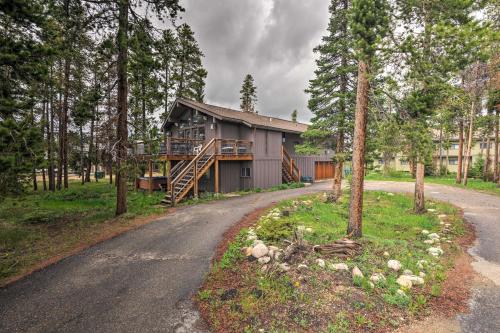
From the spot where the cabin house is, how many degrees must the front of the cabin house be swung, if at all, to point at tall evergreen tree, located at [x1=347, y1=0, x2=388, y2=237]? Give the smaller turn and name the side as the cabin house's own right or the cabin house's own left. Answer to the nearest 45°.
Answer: approximately 45° to the cabin house's own left

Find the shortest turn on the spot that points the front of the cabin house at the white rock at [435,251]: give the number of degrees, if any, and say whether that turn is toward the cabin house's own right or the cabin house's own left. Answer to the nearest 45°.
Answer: approximately 90° to the cabin house's own left

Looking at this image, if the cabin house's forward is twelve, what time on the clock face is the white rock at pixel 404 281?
The white rock is roughly at 10 o'clock from the cabin house.

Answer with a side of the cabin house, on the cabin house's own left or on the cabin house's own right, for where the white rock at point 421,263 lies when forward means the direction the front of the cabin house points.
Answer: on the cabin house's own left

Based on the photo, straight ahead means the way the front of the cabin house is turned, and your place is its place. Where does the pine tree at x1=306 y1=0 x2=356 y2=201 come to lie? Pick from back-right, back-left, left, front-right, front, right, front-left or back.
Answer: left

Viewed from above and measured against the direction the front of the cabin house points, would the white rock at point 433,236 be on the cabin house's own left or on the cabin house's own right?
on the cabin house's own left

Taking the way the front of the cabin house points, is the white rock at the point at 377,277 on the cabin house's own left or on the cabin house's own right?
on the cabin house's own left

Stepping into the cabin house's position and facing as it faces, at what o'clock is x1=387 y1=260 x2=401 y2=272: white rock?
The white rock is roughly at 10 o'clock from the cabin house.

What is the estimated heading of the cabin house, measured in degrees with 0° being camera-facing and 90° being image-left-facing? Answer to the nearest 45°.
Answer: approximately 45°

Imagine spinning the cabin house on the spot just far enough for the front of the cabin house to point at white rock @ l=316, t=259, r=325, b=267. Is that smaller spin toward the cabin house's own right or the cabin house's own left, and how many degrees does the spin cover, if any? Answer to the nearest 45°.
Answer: approximately 45° to the cabin house's own left

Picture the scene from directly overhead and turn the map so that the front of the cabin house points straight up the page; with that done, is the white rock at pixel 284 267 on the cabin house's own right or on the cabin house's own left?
on the cabin house's own left

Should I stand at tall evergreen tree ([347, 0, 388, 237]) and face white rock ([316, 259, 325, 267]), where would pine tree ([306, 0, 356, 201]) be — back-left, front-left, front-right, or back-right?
back-right

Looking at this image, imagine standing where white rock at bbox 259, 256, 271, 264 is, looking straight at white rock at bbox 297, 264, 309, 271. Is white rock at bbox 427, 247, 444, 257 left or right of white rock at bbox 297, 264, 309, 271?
left

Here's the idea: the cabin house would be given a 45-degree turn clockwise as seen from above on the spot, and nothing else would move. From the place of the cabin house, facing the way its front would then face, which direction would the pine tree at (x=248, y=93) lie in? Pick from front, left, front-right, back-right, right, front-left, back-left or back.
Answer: right
